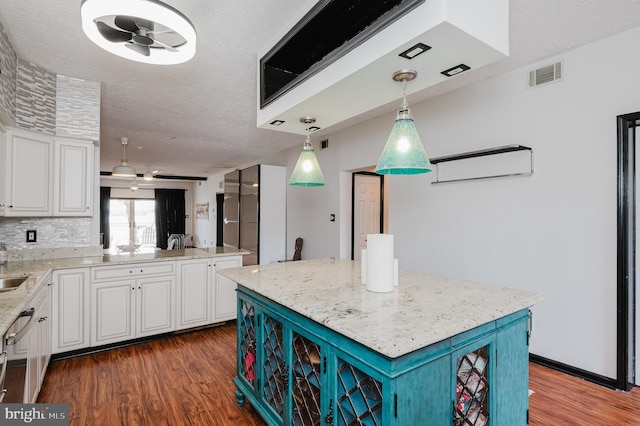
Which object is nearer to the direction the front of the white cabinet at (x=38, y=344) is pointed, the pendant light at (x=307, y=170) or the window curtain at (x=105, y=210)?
the pendant light

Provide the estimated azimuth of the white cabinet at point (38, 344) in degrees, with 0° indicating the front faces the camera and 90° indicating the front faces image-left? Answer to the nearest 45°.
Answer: approximately 270°

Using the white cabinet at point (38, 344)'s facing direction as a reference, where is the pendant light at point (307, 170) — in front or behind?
in front

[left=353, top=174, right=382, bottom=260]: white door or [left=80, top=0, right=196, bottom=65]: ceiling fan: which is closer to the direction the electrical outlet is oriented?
the ceiling fan

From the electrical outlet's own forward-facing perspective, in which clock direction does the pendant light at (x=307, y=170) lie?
The pendant light is roughly at 11 o'clock from the electrical outlet.

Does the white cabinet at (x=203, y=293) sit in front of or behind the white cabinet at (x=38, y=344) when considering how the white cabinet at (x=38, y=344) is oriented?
in front

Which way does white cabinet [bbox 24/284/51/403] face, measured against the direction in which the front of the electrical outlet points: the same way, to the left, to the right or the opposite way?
to the left

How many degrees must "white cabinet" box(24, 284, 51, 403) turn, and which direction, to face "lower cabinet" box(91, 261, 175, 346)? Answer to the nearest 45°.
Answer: approximately 45° to its left

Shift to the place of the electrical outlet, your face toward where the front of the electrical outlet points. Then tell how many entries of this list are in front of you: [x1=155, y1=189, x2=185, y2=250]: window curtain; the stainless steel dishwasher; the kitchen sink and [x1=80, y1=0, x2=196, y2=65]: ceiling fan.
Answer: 3
